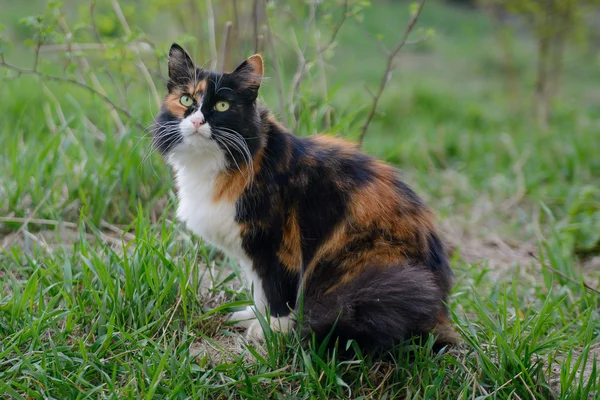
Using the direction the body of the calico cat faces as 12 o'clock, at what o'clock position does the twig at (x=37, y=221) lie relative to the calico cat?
The twig is roughly at 1 o'clock from the calico cat.

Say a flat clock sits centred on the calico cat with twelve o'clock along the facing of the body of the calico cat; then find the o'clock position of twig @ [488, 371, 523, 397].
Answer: The twig is roughly at 7 o'clock from the calico cat.

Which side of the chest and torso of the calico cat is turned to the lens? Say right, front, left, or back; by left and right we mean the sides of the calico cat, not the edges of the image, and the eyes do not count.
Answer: left

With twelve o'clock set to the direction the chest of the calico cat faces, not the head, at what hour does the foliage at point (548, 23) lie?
The foliage is roughly at 4 o'clock from the calico cat.

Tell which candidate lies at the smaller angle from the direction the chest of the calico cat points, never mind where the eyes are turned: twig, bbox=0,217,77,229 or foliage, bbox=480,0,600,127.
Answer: the twig
